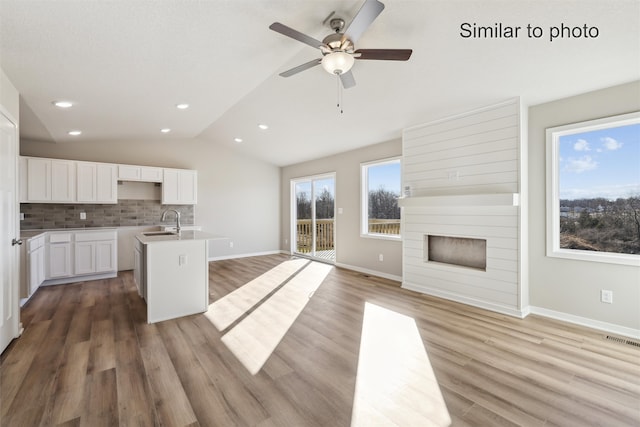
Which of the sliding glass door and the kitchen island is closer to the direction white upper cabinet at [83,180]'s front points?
the kitchen island

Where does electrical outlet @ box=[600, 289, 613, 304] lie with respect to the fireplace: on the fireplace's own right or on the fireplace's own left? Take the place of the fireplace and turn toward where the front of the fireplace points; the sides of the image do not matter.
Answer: on the fireplace's own left

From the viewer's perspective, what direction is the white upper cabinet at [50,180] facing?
toward the camera

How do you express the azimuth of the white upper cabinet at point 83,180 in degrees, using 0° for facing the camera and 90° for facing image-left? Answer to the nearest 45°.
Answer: approximately 0°

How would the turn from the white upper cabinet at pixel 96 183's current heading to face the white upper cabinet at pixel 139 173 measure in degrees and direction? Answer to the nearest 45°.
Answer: approximately 90° to its left

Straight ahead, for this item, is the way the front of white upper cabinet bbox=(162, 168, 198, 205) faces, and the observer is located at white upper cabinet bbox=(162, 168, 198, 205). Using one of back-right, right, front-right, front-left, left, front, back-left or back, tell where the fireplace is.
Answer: front-left

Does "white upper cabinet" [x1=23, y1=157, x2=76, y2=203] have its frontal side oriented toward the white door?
yes

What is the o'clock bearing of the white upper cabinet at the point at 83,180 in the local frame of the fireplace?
The white upper cabinet is roughly at 1 o'clock from the fireplace.

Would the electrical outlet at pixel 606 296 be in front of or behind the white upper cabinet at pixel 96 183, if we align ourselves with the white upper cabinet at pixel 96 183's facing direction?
in front

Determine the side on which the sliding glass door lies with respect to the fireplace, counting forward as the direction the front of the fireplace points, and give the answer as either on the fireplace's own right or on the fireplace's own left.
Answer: on the fireplace's own right

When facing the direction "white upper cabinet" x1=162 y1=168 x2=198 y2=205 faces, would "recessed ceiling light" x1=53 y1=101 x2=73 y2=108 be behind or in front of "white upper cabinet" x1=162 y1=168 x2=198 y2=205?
in front

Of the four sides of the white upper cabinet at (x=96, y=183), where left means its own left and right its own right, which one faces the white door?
front

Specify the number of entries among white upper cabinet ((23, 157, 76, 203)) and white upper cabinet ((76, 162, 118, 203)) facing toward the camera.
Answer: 2

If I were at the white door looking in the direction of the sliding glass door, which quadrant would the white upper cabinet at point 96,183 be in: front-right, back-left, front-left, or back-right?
front-left

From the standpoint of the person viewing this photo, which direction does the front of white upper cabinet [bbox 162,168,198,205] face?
facing the viewer

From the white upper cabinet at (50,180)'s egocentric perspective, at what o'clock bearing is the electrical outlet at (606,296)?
The electrical outlet is roughly at 11 o'clock from the white upper cabinet.

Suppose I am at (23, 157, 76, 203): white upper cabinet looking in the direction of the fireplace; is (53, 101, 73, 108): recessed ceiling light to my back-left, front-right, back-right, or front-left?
front-right

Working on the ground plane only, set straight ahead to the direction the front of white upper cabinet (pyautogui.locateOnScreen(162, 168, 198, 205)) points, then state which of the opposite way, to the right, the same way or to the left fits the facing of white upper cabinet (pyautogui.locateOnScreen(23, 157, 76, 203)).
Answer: the same way
